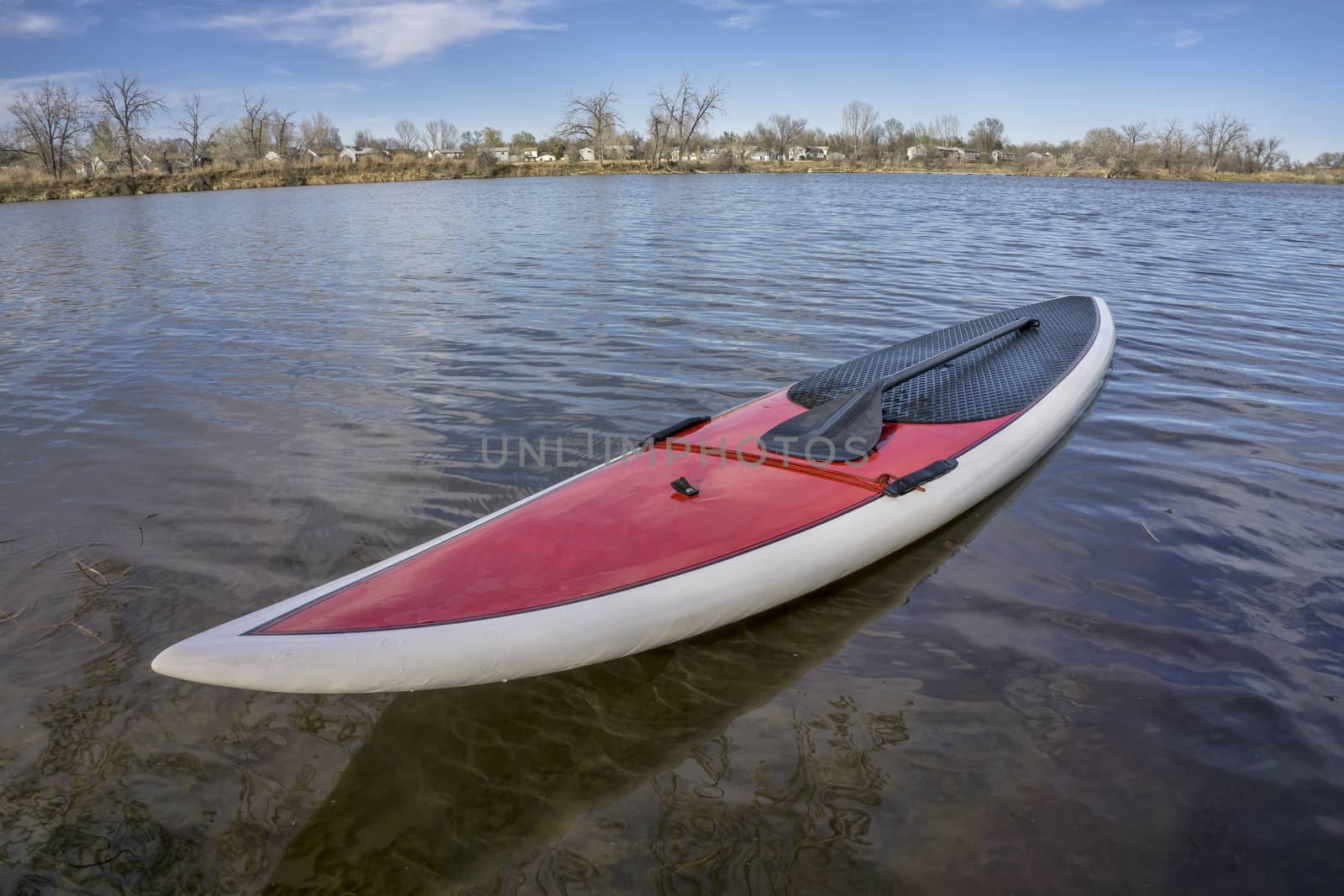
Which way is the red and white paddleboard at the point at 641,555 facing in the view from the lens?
facing the viewer and to the left of the viewer

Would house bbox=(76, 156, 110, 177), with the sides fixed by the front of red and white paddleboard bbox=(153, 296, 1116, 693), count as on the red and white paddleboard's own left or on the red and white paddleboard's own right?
on the red and white paddleboard's own right

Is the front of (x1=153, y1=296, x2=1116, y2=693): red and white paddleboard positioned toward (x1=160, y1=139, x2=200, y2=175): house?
no
